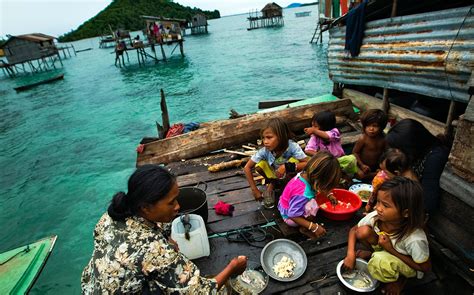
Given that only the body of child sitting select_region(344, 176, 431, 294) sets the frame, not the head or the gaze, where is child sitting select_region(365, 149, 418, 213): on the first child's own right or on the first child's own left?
on the first child's own right

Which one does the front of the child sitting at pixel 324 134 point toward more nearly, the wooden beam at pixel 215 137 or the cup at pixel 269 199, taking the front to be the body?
the cup

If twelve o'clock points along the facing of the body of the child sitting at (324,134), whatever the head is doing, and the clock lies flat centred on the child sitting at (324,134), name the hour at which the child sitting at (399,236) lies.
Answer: the child sitting at (399,236) is roughly at 10 o'clock from the child sitting at (324,134).

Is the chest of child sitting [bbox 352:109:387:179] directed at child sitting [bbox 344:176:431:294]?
yes

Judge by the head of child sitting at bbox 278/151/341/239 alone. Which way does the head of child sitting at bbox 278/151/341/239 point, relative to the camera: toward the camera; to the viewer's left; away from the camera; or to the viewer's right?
to the viewer's right

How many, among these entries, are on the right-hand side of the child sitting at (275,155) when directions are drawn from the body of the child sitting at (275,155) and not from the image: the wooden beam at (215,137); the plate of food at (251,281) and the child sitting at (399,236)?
1

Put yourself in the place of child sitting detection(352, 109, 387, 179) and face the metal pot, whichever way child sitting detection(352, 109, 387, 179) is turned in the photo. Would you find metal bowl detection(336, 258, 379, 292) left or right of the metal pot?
left

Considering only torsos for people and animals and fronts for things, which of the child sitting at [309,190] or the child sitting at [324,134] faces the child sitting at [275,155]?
the child sitting at [324,134]

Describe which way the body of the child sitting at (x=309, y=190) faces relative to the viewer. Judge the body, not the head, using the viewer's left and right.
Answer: facing to the right of the viewer

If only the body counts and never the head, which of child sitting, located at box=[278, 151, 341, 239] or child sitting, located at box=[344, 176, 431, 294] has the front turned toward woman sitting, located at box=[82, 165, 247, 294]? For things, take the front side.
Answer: child sitting, located at box=[344, 176, 431, 294]
